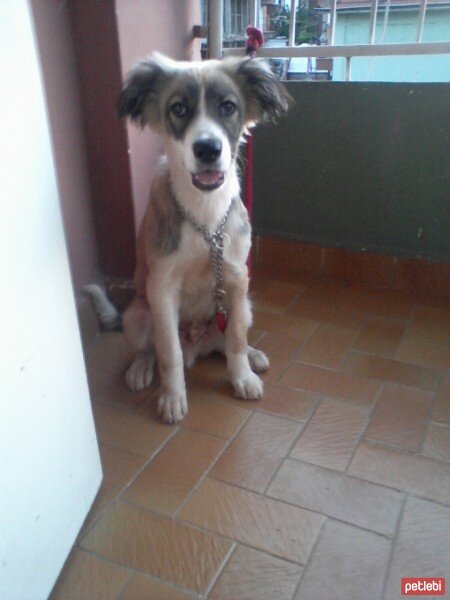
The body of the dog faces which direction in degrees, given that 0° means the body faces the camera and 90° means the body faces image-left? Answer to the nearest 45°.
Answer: approximately 0°
